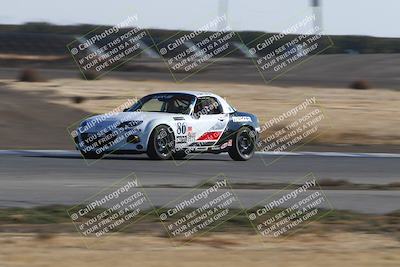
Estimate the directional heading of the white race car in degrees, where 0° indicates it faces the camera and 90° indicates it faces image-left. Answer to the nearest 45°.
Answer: approximately 45°

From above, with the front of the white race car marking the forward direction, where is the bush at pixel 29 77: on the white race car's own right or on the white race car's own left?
on the white race car's own right
